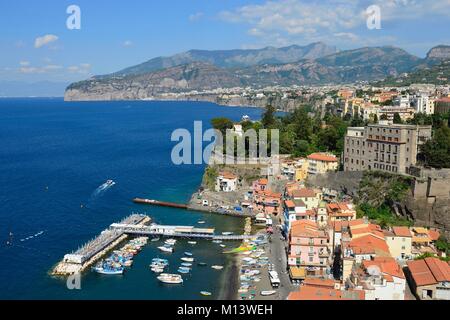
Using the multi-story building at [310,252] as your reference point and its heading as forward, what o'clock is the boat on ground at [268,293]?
The boat on ground is roughly at 1 o'clock from the multi-story building.

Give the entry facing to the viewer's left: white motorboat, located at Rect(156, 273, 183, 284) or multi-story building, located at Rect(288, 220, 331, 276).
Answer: the white motorboat

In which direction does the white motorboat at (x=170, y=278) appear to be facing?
to the viewer's left

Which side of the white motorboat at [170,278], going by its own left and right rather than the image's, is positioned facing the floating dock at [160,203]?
right

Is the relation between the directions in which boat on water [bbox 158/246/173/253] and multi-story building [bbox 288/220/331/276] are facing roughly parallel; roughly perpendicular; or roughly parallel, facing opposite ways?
roughly perpendicular

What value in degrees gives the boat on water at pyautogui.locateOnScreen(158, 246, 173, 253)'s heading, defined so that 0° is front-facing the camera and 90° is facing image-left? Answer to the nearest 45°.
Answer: approximately 90°

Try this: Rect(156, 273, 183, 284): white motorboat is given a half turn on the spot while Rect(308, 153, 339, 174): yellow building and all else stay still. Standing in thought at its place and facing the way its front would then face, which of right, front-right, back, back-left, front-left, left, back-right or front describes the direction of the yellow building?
front-left

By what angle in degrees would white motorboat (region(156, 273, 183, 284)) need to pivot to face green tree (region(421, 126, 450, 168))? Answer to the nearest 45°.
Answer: approximately 180°

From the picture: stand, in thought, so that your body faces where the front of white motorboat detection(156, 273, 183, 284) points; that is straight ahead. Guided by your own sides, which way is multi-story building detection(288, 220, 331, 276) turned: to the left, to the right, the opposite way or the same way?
to the left

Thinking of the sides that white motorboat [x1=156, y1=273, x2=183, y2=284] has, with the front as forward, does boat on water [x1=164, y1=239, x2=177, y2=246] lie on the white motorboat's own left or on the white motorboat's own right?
on the white motorboat's own right

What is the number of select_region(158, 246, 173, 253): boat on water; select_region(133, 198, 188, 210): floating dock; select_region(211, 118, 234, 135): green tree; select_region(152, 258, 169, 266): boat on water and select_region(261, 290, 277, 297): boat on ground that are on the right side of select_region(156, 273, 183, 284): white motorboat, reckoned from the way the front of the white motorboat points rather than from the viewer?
4
